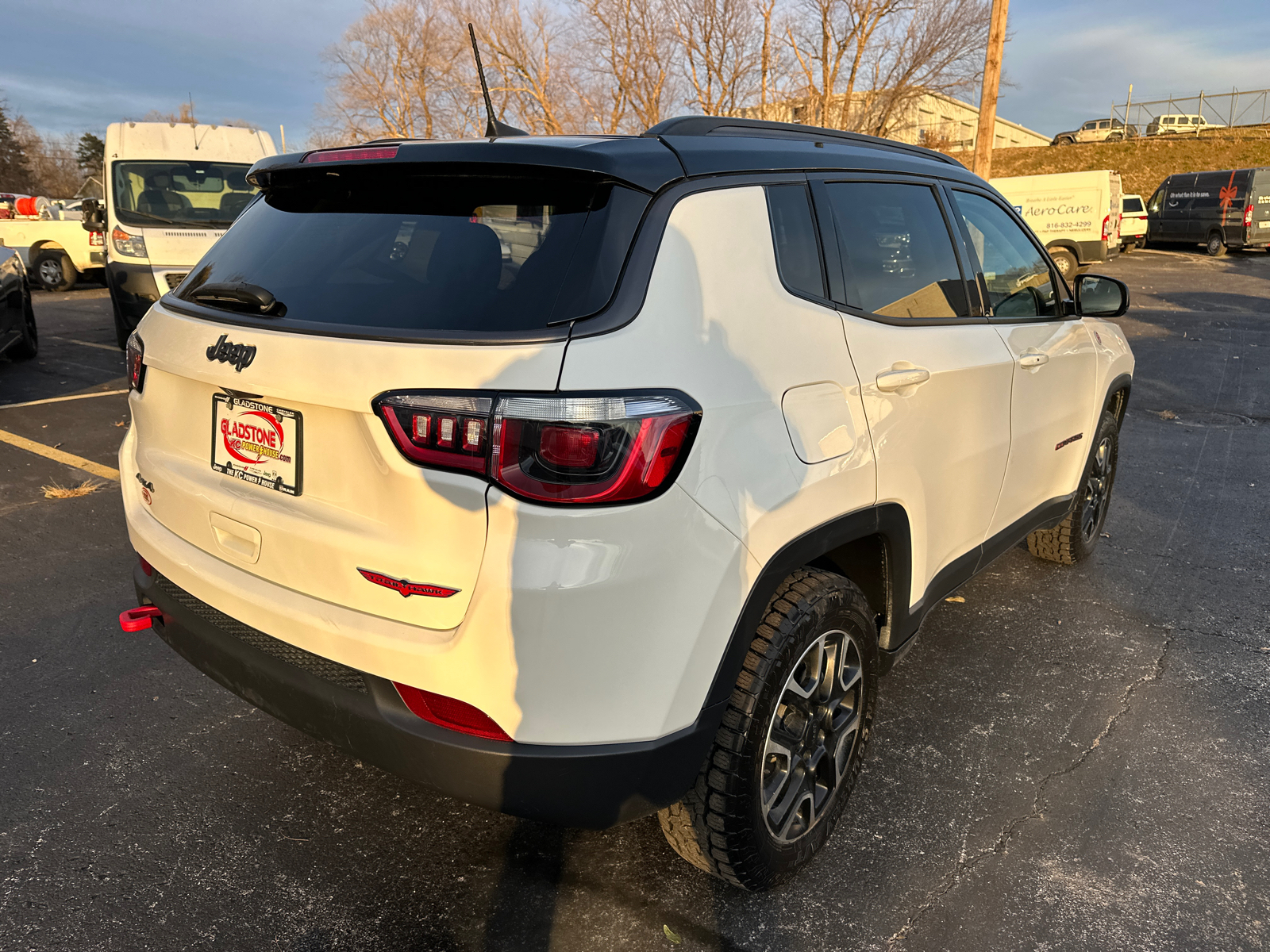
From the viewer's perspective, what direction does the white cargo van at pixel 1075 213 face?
to the viewer's left

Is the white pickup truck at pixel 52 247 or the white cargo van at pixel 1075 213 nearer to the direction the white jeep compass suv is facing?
the white cargo van

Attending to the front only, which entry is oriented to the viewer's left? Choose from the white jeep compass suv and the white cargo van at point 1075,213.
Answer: the white cargo van

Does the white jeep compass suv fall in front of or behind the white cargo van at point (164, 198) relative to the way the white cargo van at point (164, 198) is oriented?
in front

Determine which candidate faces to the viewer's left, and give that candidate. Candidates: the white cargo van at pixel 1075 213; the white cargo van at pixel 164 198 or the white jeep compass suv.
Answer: the white cargo van at pixel 1075 213

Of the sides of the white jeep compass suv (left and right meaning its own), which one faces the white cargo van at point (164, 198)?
left

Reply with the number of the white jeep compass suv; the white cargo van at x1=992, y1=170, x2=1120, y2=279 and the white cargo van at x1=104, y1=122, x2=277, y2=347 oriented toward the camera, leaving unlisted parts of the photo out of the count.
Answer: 1

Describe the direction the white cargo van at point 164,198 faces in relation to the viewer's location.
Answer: facing the viewer

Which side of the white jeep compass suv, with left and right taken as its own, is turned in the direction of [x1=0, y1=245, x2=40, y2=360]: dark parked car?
left

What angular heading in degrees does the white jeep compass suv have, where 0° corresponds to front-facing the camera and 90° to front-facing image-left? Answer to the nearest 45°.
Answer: approximately 225°

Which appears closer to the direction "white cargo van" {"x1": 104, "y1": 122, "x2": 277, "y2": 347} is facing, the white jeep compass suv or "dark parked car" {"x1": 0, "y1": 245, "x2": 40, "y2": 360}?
the white jeep compass suv

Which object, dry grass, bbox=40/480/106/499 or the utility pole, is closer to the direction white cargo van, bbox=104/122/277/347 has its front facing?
the dry grass
